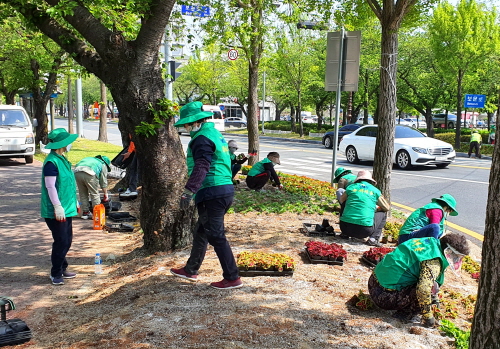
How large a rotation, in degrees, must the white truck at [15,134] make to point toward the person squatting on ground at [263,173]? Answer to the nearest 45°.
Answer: approximately 45° to its left

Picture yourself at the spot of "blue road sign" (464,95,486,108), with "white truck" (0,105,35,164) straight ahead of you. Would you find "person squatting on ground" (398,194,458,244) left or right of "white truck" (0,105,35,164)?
left

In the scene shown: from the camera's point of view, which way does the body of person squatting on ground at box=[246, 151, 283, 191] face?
to the viewer's right

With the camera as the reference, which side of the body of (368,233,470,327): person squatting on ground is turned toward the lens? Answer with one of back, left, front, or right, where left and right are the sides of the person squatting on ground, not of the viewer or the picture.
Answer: right

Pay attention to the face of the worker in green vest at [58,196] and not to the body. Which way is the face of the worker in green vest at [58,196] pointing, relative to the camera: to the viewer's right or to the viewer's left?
to the viewer's right

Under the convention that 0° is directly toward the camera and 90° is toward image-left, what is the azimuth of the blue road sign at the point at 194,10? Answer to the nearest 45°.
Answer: approximately 0°

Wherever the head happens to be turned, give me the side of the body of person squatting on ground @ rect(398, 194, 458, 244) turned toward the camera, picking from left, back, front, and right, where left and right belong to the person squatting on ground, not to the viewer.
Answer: right
